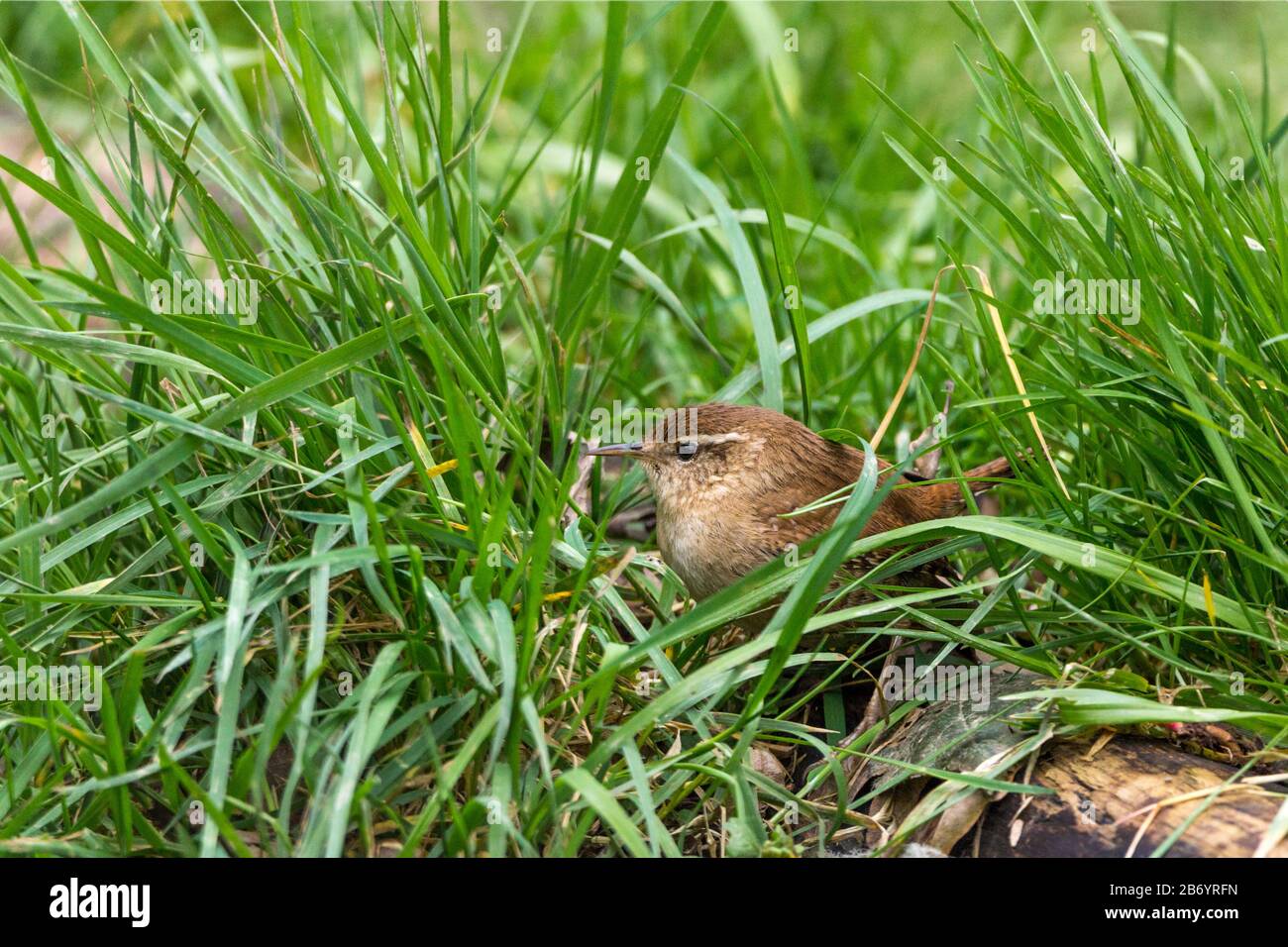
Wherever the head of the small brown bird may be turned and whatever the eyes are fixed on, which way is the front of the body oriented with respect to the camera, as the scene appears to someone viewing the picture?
to the viewer's left
